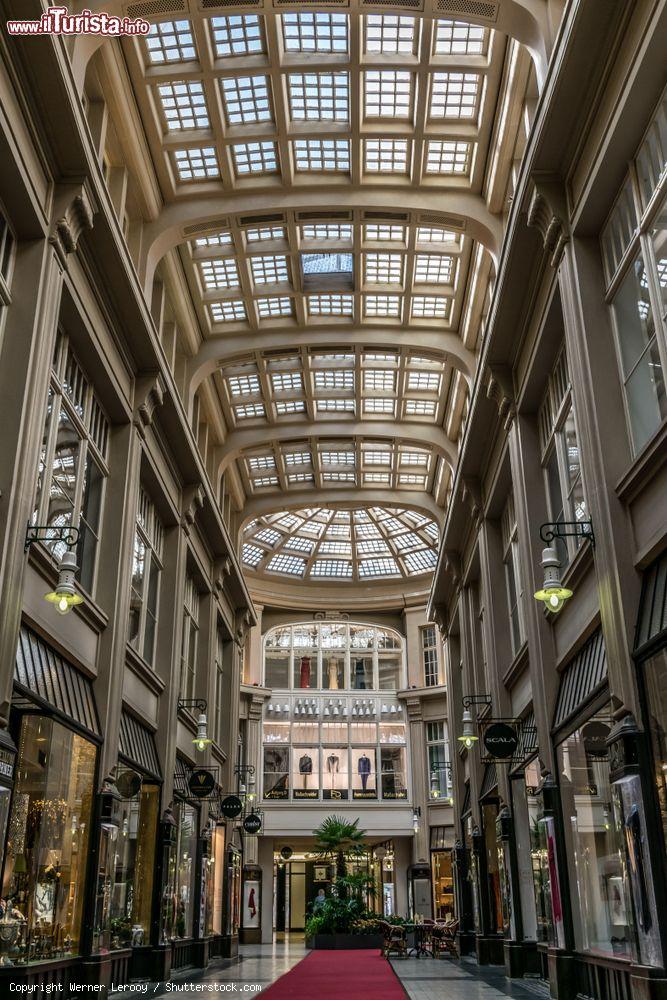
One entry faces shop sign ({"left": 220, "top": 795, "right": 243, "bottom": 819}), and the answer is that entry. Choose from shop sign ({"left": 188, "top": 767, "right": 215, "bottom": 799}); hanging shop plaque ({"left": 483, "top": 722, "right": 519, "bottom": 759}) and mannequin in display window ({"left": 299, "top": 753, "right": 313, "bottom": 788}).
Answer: the mannequin in display window

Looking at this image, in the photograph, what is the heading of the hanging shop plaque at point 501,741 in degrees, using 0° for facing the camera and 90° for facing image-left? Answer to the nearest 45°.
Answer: approximately 0°

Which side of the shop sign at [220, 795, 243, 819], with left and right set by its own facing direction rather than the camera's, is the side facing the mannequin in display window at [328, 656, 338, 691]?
back

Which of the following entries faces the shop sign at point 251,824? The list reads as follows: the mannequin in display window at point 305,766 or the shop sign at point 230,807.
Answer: the mannequin in display window

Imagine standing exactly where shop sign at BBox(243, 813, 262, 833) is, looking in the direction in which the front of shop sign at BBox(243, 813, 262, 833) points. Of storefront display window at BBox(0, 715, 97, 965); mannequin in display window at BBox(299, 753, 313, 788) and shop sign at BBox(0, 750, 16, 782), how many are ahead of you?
2

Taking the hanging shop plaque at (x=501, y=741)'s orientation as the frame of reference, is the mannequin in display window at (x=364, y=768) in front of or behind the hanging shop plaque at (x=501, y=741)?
behind

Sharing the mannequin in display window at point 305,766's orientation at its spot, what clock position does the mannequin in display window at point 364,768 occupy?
the mannequin in display window at point 364,768 is roughly at 9 o'clock from the mannequin in display window at point 305,766.
